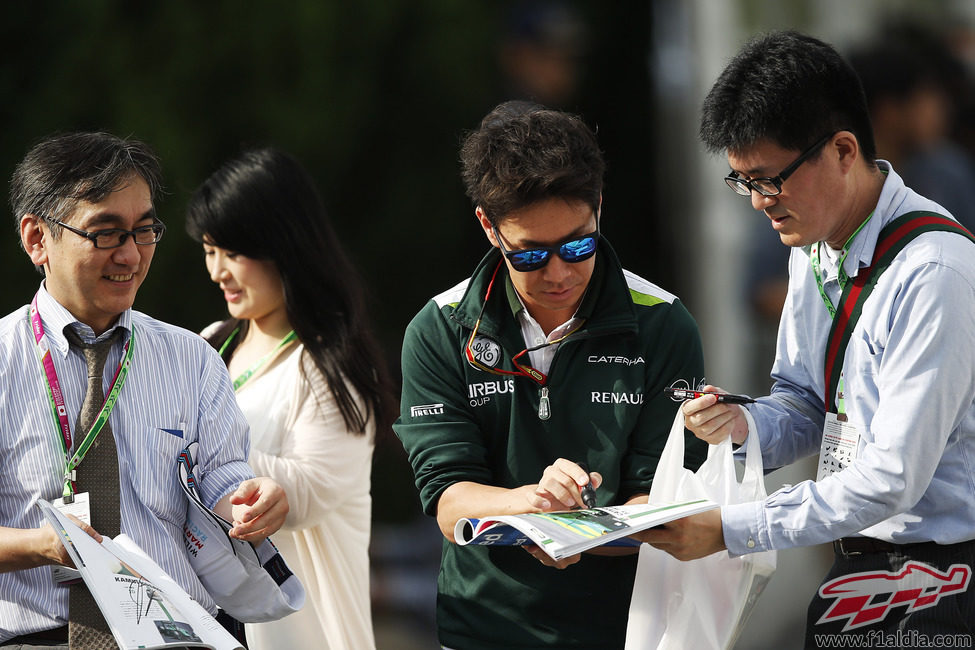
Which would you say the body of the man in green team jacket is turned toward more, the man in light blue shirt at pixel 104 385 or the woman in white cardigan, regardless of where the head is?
the man in light blue shirt

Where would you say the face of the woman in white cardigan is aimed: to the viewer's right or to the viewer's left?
to the viewer's left

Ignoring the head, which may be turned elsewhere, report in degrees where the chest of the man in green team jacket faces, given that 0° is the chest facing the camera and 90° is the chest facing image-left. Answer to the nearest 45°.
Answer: approximately 0°

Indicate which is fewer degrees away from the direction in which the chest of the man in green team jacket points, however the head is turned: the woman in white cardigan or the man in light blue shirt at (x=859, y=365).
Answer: the man in light blue shirt

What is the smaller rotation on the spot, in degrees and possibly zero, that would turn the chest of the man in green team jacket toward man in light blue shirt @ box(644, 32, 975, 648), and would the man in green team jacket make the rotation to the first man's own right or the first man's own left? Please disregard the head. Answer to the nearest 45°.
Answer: approximately 90° to the first man's own left

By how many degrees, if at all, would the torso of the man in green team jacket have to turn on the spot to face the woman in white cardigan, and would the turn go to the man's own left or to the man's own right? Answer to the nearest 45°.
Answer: approximately 135° to the man's own right

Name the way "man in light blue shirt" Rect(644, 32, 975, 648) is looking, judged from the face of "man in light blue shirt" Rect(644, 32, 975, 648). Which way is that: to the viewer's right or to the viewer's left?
to the viewer's left

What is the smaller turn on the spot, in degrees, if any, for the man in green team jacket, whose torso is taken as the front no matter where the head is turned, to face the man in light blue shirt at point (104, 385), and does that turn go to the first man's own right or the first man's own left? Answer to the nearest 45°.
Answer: approximately 90° to the first man's own right
